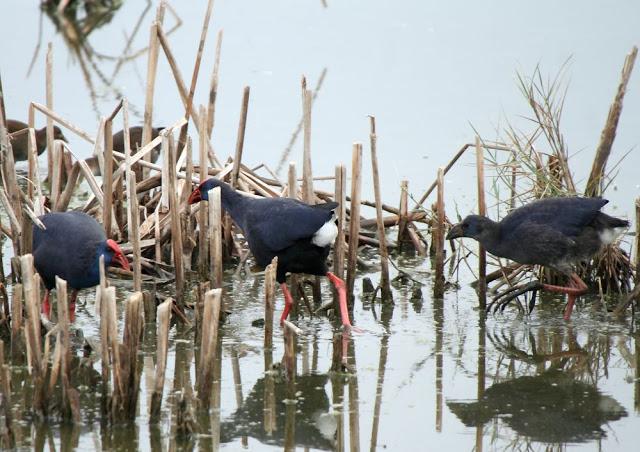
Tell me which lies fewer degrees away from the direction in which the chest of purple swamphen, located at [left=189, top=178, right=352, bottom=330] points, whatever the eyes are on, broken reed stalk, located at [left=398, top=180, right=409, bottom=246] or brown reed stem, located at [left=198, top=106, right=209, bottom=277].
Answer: the brown reed stem

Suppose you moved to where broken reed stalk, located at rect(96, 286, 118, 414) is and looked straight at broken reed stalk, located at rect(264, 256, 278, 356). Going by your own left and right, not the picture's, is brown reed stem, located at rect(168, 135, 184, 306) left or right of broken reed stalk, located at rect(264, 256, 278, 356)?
left

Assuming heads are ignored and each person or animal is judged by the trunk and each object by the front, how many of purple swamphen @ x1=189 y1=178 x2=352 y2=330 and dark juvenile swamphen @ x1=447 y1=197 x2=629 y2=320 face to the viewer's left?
2

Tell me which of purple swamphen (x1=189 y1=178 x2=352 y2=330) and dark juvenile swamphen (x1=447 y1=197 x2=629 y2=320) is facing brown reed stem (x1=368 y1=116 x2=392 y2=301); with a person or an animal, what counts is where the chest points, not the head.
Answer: dark juvenile swamphen (x1=447 y1=197 x2=629 y2=320)

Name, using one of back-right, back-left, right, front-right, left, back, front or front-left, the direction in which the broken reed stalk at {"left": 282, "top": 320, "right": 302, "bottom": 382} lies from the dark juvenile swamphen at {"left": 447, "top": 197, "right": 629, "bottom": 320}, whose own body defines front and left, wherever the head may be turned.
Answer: front-left

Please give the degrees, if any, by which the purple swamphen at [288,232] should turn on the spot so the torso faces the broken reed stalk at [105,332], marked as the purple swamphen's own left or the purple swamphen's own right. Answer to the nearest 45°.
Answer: approximately 45° to the purple swamphen's own left

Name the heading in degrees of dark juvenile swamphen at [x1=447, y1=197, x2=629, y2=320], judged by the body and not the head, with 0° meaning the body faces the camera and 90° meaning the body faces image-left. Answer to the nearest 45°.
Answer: approximately 90°

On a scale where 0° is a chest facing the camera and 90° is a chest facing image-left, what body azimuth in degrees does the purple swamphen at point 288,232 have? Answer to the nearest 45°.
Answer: approximately 90°

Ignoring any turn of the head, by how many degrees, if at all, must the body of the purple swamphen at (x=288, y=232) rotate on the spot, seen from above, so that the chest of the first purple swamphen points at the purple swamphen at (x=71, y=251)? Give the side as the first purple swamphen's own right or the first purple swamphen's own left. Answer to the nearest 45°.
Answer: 0° — it already faces it

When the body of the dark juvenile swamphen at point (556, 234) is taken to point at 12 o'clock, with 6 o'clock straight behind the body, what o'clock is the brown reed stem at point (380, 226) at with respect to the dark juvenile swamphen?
The brown reed stem is roughly at 12 o'clock from the dark juvenile swamphen.
